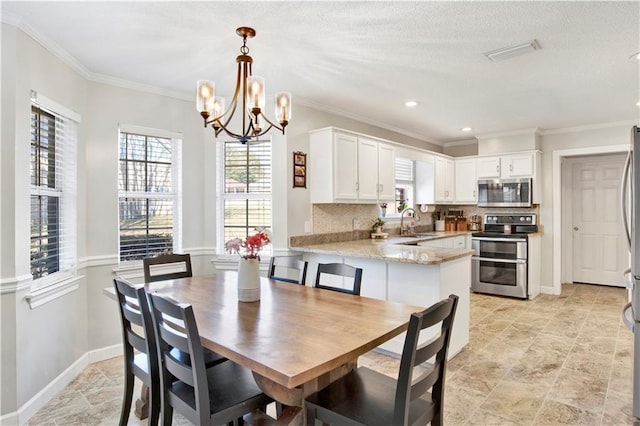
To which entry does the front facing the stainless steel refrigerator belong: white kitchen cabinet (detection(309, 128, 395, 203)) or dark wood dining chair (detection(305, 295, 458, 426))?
the white kitchen cabinet

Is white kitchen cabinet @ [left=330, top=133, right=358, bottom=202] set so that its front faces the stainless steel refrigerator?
yes

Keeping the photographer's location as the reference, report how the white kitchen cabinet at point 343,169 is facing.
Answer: facing the viewer and to the right of the viewer

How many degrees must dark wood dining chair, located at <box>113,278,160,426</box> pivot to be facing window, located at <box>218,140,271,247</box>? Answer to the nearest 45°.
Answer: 0° — it already faces it

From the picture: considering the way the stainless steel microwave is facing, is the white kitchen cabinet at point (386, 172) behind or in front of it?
in front

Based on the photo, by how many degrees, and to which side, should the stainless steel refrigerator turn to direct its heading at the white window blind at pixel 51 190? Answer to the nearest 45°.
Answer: approximately 45° to its left

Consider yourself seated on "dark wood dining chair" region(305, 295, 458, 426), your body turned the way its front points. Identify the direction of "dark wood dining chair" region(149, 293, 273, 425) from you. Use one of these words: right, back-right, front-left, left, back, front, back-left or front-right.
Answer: front-left

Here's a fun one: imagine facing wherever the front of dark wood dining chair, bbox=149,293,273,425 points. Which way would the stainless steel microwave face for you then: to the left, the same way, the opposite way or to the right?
the opposite way

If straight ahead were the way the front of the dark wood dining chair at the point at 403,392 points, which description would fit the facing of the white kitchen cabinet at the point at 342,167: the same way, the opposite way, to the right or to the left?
the opposite way

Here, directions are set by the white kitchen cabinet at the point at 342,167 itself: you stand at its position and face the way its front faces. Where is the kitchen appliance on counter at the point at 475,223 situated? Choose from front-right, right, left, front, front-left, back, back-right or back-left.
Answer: left

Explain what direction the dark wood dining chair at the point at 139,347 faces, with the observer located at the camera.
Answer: facing away from the viewer and to the right of the viewer

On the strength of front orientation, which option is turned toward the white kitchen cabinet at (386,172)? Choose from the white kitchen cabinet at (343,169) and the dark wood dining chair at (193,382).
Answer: the dark wood dining chair
